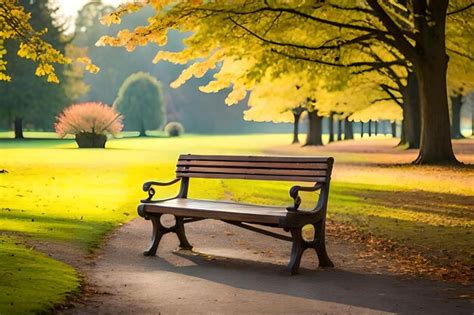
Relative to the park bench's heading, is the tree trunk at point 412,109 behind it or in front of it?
behind

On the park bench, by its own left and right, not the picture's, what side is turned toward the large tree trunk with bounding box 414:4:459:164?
back

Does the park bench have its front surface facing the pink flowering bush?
no

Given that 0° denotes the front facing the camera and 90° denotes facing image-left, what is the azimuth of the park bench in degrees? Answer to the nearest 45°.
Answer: approximately 45°

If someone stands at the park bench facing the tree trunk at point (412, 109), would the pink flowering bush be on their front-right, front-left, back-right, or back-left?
front-left

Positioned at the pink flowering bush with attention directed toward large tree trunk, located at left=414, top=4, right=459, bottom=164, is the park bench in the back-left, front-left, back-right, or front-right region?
front-right

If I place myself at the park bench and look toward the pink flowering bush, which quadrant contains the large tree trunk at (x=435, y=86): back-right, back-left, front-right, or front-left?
front-right
